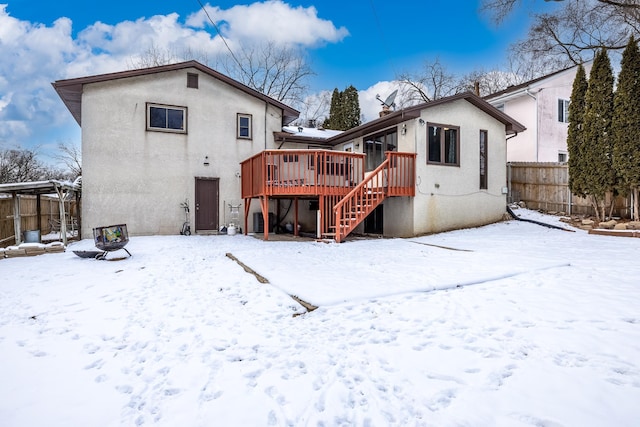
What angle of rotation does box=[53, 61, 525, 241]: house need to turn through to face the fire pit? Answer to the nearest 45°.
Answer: approximately 135° to its left

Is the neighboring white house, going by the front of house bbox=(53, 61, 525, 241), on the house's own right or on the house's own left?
on the house's own right

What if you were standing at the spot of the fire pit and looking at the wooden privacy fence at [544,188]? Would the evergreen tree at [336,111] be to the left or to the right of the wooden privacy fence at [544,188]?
left

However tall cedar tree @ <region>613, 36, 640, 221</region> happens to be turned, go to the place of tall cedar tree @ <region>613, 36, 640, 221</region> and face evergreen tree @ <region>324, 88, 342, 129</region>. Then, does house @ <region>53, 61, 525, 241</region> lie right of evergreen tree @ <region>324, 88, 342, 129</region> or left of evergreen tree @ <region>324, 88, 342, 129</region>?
left

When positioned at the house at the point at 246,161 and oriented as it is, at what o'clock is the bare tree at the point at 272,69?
The bare tree is roughly at 12 o'clock from the house.

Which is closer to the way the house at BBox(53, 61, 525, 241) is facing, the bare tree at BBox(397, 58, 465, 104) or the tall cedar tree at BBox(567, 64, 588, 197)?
the bare tree

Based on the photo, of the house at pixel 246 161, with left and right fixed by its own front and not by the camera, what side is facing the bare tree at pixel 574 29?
right

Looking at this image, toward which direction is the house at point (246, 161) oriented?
away from the camera

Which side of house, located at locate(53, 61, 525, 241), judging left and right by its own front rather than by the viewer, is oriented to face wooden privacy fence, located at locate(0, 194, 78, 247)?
left

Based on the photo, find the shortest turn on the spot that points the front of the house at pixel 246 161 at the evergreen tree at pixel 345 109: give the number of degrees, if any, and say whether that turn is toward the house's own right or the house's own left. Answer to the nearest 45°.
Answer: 0° — it already faces it

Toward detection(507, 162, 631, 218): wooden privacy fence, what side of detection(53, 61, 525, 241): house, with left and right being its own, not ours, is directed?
right

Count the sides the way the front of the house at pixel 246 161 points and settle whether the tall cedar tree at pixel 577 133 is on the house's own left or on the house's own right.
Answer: on the house's own right
